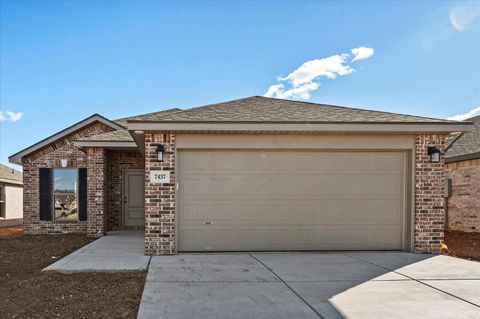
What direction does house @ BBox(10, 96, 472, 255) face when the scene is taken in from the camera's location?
facing the viewer

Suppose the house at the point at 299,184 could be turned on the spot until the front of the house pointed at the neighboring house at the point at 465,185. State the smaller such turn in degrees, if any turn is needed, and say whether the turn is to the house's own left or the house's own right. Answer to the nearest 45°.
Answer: approximately 135° to the house's own left

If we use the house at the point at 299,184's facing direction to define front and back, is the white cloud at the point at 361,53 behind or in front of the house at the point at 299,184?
behind
